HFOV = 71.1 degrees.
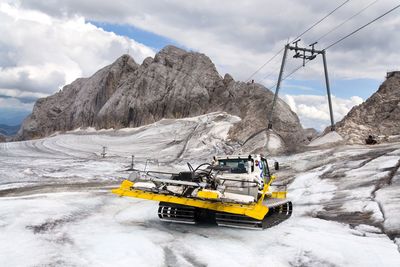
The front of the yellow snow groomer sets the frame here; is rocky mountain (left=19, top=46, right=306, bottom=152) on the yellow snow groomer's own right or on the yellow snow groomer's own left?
on the yellow snow groomer's own left
